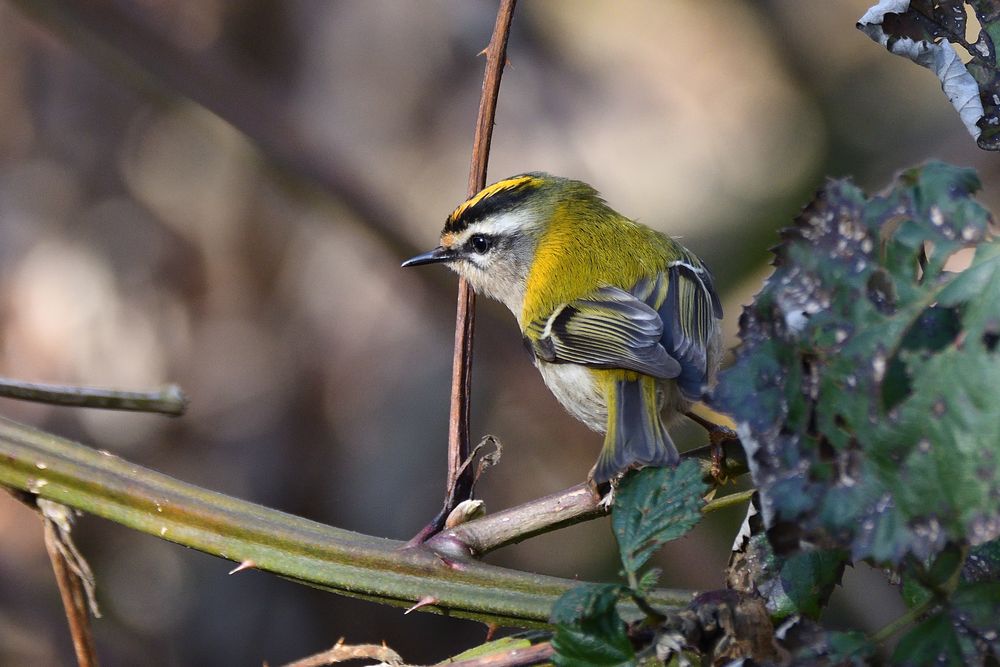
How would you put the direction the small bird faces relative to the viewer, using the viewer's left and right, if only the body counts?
facing away from the viewer and to the left of the viewer

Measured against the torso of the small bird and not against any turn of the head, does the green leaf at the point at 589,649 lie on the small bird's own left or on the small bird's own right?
on the small bird's own left

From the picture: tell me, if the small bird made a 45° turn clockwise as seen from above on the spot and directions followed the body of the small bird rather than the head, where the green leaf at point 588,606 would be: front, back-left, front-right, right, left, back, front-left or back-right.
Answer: back

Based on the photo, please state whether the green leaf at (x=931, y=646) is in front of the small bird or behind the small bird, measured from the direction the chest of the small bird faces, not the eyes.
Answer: behind

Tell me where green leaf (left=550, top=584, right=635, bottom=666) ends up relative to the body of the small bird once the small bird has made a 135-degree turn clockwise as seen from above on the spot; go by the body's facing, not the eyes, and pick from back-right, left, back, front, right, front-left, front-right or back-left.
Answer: right

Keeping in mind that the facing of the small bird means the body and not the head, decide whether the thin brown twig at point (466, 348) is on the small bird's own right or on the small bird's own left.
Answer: on the small bird's own left

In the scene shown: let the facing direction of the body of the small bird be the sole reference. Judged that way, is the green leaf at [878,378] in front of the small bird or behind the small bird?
behind
